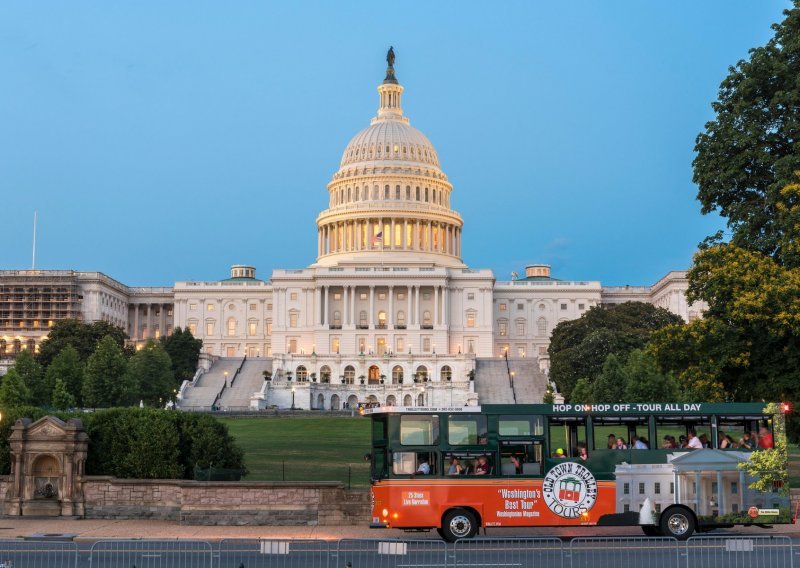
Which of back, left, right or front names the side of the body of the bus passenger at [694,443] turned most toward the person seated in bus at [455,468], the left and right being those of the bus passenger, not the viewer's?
front

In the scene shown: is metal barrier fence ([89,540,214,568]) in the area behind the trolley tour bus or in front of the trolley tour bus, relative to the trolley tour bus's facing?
in front

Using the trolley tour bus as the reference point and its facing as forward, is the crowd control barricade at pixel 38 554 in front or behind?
in front

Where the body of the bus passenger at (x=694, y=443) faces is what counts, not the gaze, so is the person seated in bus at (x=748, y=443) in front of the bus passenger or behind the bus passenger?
behind

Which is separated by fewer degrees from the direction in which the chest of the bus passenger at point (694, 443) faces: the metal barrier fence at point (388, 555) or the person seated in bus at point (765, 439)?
the metal barrier fence

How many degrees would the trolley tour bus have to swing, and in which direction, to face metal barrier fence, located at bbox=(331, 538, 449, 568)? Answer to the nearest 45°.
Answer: approximately 45° to its left

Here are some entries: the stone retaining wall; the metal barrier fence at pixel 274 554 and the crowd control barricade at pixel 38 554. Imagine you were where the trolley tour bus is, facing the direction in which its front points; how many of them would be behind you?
0

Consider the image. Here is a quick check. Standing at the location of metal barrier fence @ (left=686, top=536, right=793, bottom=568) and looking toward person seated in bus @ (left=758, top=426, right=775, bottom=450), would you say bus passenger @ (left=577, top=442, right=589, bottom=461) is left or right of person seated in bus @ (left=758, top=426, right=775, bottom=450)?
left

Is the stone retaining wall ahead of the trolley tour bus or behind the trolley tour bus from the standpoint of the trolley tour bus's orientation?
ahead

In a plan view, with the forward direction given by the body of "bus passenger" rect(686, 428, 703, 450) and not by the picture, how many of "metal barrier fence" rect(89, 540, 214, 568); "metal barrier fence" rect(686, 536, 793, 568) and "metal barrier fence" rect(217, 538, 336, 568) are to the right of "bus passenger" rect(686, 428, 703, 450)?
0

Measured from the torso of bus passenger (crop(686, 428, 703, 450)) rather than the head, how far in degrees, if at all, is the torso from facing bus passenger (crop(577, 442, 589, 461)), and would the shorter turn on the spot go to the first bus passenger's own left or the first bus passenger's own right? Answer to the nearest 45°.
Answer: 0° — they already face them

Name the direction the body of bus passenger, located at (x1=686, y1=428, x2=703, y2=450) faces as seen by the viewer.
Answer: to the viewer's left

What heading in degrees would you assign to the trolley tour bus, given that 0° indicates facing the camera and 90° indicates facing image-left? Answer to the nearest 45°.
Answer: approximately 90°

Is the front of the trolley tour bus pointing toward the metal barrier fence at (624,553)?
no
